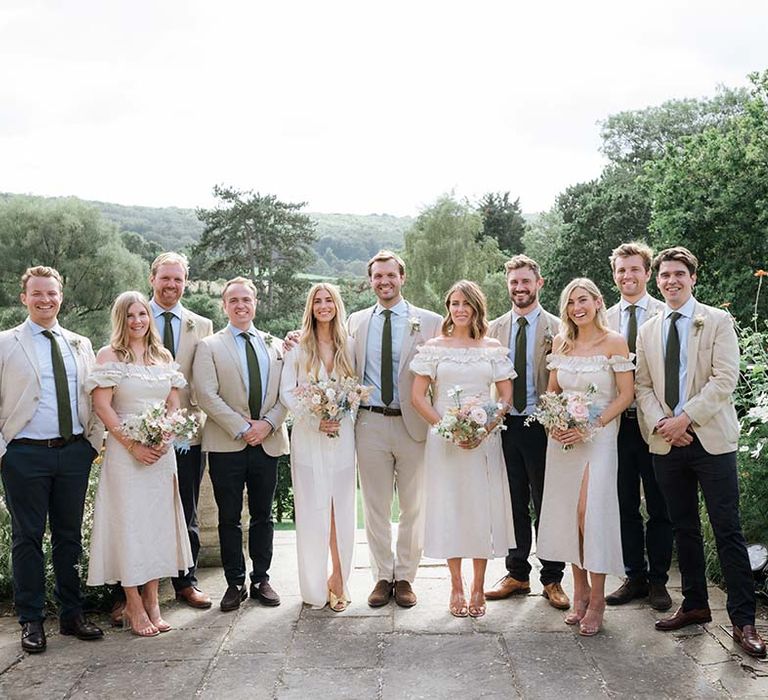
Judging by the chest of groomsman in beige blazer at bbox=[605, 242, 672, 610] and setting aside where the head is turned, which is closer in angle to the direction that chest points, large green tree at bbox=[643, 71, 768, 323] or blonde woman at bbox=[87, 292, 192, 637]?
the blonde woman

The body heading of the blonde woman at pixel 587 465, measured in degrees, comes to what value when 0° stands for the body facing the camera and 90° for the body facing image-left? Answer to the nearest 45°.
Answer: approximately 45°

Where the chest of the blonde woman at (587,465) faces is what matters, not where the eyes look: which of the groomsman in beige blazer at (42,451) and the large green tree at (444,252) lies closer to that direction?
the groomsman in beige blazer

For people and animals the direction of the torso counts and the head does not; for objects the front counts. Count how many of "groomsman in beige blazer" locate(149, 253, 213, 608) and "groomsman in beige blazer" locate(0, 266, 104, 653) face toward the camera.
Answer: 2

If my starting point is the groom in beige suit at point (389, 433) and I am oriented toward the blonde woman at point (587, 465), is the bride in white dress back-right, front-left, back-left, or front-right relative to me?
back-right

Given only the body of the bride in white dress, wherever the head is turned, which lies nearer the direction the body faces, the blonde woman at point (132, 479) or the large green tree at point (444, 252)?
the blonde woman
